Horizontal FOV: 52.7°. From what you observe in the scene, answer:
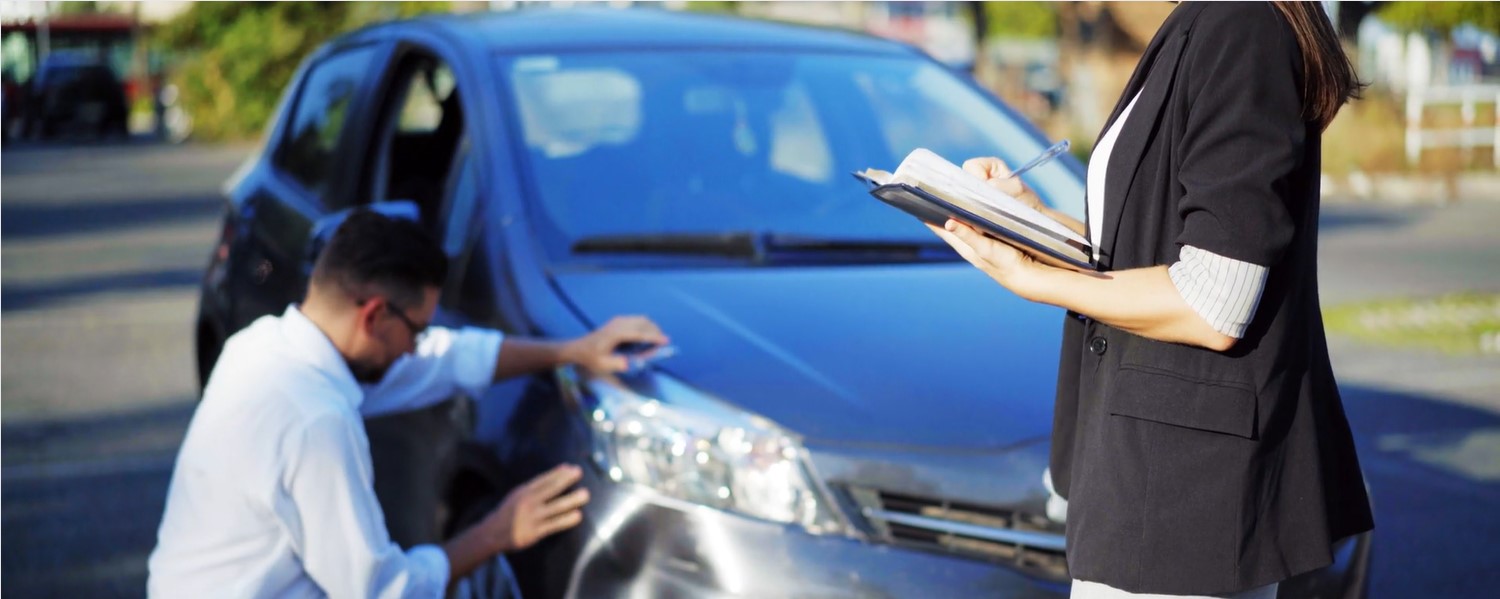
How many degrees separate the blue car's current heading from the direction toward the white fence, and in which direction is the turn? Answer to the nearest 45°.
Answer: approximately 90° to its left

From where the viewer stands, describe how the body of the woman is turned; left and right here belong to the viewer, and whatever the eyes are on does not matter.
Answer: facing to the left of the viewer

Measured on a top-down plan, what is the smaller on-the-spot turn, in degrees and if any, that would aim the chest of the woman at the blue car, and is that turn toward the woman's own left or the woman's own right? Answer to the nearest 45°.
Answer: approximately 45° to the woman's own right

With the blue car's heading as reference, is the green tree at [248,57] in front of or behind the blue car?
behind

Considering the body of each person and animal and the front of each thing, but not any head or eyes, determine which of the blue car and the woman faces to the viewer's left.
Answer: the woman

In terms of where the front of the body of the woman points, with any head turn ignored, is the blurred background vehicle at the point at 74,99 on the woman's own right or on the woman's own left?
on the woman's own right

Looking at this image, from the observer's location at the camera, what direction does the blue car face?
facing the viewer and to the right of the viewer

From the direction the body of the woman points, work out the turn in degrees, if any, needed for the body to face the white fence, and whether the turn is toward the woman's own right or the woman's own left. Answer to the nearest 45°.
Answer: approximately 90° to the woman's own right

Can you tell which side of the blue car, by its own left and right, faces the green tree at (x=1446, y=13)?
left

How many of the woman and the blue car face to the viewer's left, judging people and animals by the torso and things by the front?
1

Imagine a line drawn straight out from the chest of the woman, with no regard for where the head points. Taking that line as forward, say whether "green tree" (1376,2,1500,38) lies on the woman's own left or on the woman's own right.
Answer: on the woman's own right
